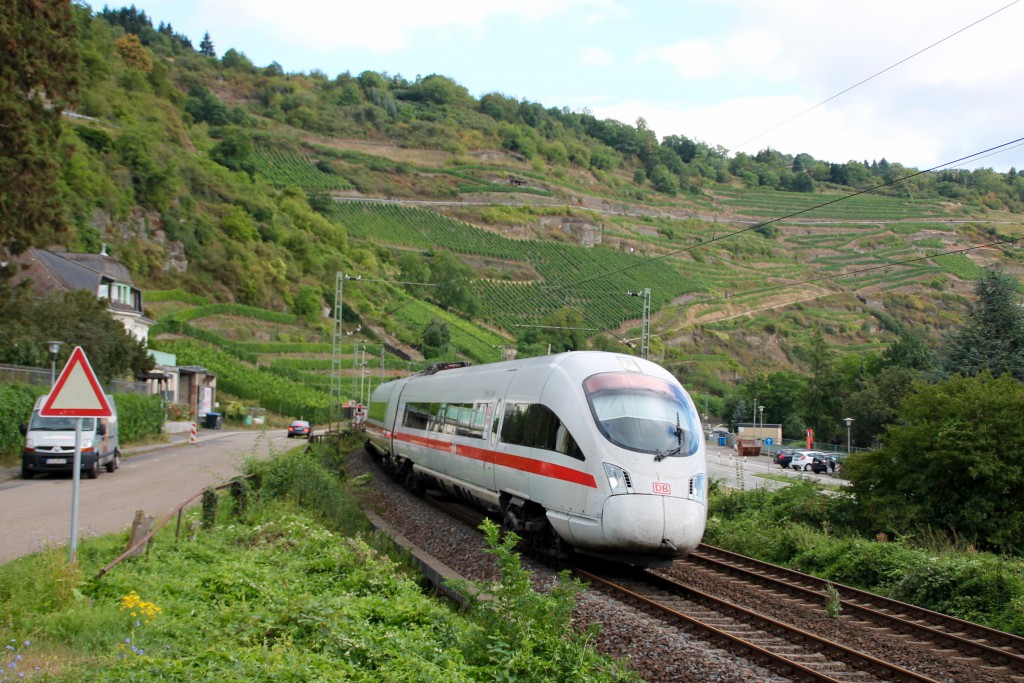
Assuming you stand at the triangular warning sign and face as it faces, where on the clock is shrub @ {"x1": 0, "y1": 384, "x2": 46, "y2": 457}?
The shrub is roughly at 6 o'clock from the triangular warning sign.

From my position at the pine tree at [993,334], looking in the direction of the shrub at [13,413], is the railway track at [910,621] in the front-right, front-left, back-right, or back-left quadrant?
front-left

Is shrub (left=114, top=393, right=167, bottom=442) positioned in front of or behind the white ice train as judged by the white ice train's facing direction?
behind

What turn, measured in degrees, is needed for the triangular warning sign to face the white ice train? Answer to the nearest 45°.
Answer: approximately 90° to its left

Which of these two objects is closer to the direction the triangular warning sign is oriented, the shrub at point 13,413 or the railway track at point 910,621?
the railway track

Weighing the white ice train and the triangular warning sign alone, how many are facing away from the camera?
0

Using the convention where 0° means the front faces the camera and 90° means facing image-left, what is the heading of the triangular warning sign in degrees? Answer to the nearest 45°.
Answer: approximately 0°

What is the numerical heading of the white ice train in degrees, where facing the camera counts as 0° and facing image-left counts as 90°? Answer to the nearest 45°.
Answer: approximately 315°

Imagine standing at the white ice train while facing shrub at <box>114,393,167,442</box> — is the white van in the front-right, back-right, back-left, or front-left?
front-left

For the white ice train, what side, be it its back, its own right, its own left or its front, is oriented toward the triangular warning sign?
right

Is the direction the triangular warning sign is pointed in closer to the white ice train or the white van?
the white ice train

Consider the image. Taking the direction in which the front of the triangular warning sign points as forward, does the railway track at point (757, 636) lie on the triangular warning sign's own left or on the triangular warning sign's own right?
on the triangular warning sign's own left

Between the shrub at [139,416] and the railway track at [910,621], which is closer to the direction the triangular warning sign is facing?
the railway track

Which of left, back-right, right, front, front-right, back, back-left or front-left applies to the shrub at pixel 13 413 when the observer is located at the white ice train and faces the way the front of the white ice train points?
back

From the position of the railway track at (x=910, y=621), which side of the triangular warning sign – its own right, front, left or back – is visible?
left
